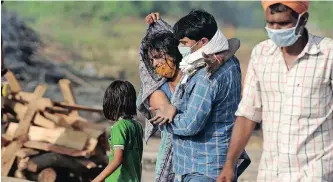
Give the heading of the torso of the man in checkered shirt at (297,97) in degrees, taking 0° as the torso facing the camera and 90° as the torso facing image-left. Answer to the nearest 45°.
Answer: approximately 45°

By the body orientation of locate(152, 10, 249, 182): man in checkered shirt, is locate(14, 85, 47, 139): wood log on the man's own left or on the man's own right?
on the man's own right

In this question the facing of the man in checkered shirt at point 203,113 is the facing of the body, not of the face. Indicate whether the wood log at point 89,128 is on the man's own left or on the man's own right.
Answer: on the man's own right

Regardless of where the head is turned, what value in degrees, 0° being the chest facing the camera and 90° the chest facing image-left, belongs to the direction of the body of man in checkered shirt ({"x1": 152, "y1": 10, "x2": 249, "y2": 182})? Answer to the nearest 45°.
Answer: approximately 90°

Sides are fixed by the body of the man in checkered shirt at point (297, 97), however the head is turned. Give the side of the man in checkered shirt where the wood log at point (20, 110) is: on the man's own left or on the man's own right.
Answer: on the man's own right

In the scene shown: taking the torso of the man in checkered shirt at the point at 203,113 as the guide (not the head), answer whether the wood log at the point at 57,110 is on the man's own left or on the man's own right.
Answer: on the man's own right

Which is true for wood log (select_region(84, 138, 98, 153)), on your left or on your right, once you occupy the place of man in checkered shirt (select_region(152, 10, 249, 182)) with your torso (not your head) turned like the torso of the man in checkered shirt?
on your right

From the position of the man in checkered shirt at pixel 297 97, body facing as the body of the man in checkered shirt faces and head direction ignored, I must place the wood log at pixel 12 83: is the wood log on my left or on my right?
on my right

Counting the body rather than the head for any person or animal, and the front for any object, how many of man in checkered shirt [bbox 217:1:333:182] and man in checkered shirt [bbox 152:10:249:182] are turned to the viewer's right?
0
